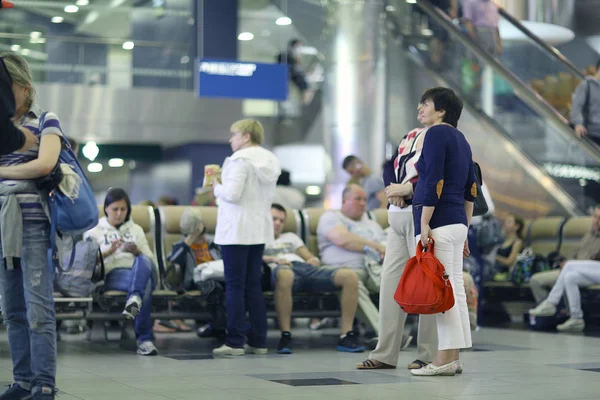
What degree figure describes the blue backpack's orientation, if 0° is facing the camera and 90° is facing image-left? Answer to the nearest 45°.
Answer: approximately 270°

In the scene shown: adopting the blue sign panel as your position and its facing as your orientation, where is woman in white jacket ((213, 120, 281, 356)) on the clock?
The woman in white jacket is roughly at 12 o'clock from the blue sign panel.

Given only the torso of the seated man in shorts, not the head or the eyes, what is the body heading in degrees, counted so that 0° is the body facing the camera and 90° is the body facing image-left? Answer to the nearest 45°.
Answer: approximately 0°

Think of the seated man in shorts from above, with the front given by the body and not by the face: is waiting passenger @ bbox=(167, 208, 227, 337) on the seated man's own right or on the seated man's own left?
on the seated man's own right

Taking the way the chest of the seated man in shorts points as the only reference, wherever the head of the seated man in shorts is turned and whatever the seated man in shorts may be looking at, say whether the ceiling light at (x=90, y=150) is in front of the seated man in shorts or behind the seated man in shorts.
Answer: behind

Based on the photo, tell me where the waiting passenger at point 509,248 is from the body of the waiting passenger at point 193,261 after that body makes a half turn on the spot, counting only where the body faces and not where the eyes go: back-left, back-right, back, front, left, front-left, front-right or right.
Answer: right
